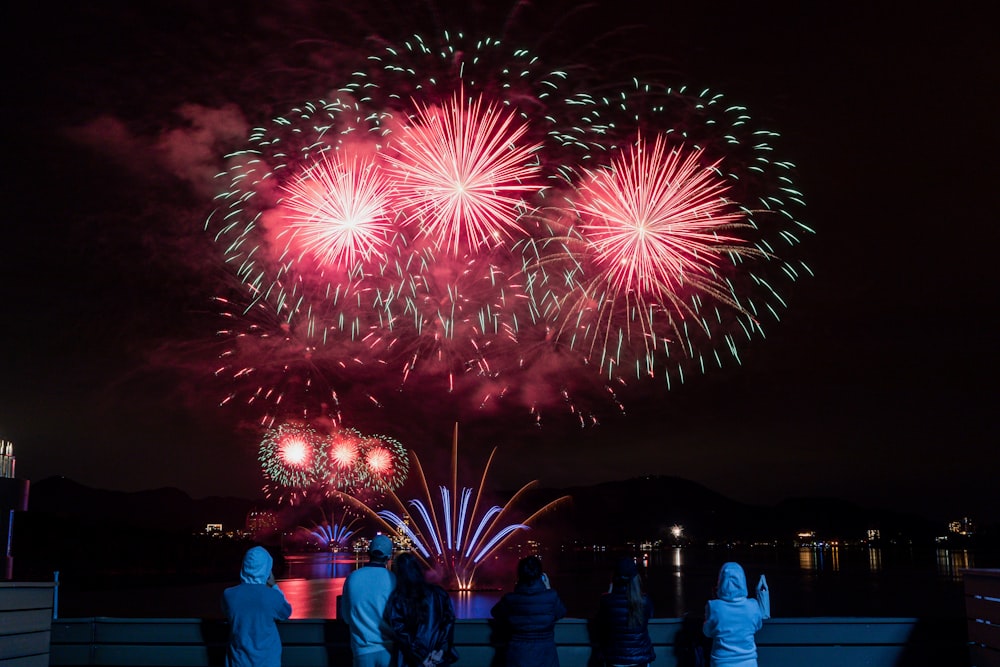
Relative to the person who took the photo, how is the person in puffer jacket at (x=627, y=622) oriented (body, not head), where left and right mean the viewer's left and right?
facing away from the viewer

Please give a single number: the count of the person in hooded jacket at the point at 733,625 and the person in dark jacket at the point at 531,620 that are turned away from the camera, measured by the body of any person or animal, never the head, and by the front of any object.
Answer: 2

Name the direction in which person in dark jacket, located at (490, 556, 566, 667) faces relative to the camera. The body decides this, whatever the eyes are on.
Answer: away from the camera

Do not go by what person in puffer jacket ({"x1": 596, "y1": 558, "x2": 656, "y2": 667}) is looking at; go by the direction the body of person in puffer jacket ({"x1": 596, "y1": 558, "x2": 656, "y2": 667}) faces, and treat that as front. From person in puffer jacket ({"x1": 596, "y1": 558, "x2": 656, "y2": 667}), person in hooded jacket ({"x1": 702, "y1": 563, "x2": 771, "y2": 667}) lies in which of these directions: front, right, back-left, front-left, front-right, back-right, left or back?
right

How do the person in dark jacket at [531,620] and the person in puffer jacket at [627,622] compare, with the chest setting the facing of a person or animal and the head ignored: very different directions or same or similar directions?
same or similar directions

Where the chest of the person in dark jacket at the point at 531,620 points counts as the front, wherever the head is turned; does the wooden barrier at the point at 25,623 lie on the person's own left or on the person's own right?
on the person's own left

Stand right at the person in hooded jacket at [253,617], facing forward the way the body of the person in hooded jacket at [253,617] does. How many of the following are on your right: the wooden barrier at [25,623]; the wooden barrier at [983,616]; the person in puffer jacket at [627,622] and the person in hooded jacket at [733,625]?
3

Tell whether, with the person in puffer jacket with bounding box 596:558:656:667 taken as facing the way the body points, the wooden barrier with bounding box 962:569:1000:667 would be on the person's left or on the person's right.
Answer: on the person's right

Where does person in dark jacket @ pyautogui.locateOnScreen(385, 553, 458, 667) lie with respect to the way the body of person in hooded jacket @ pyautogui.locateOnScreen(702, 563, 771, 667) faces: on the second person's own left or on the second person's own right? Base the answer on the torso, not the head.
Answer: on the second person's own left

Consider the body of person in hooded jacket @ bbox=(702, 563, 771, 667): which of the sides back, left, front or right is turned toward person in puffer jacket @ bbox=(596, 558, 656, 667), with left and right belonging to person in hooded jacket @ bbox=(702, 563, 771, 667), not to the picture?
left

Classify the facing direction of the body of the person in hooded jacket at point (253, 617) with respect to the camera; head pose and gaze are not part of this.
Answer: away from the camera

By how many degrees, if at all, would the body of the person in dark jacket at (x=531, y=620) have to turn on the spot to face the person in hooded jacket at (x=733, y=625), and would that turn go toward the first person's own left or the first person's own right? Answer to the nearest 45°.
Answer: approximately 90° to the first person's own right

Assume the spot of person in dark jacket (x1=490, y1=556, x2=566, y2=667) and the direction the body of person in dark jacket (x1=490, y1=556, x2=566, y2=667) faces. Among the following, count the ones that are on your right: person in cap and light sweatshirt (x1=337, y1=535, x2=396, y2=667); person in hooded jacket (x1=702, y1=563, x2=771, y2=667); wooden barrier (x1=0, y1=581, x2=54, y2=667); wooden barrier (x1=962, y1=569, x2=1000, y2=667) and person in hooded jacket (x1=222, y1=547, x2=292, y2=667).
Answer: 2

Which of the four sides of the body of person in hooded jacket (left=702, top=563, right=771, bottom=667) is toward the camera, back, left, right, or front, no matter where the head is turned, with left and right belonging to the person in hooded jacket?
back

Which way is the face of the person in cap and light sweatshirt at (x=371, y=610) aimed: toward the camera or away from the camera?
away from the camera

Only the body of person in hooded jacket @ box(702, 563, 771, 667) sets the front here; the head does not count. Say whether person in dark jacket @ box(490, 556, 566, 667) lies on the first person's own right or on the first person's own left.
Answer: on the first person's own left

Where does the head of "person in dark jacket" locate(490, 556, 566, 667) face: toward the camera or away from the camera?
away from the camera
